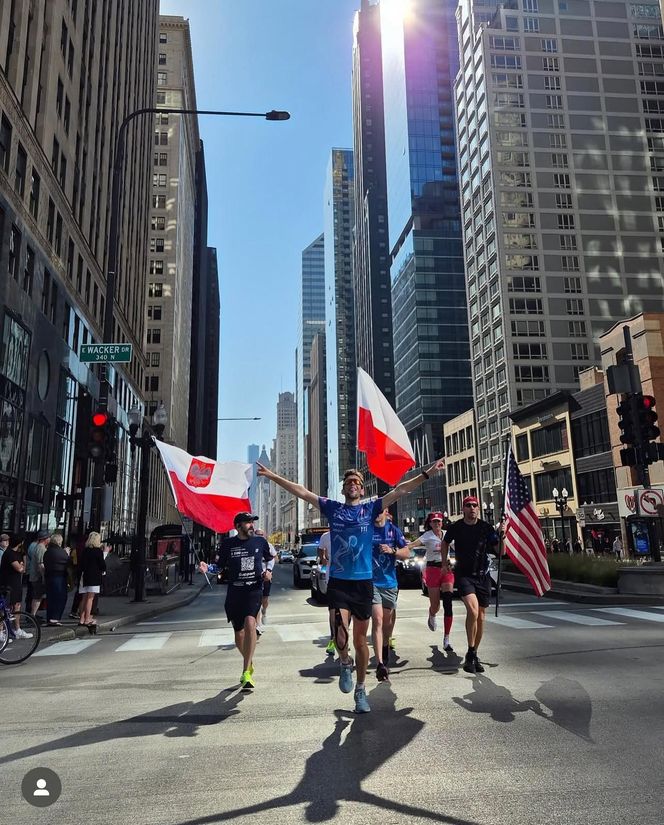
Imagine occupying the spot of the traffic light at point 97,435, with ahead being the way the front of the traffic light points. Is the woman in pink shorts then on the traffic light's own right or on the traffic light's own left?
on the traffic light's own left

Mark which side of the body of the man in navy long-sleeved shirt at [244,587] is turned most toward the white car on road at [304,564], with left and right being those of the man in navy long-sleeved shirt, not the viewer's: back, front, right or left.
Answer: back

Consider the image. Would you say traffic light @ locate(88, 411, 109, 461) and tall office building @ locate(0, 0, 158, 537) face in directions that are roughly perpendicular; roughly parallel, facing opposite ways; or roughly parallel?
roughly perpendicular

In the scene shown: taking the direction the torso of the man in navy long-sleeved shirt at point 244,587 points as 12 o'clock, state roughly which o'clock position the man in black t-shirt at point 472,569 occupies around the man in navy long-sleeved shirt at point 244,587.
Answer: the man in black t-shirt at point 472,569 is roughly at 9 o'clock from the man in navy long-sleeved shirt at point 244,587.

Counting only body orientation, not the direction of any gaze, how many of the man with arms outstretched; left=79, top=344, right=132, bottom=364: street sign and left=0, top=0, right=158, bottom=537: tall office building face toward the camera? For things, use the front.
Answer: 2

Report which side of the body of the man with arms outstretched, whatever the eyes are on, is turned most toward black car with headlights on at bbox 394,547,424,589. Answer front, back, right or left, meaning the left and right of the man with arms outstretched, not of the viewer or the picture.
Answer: back
